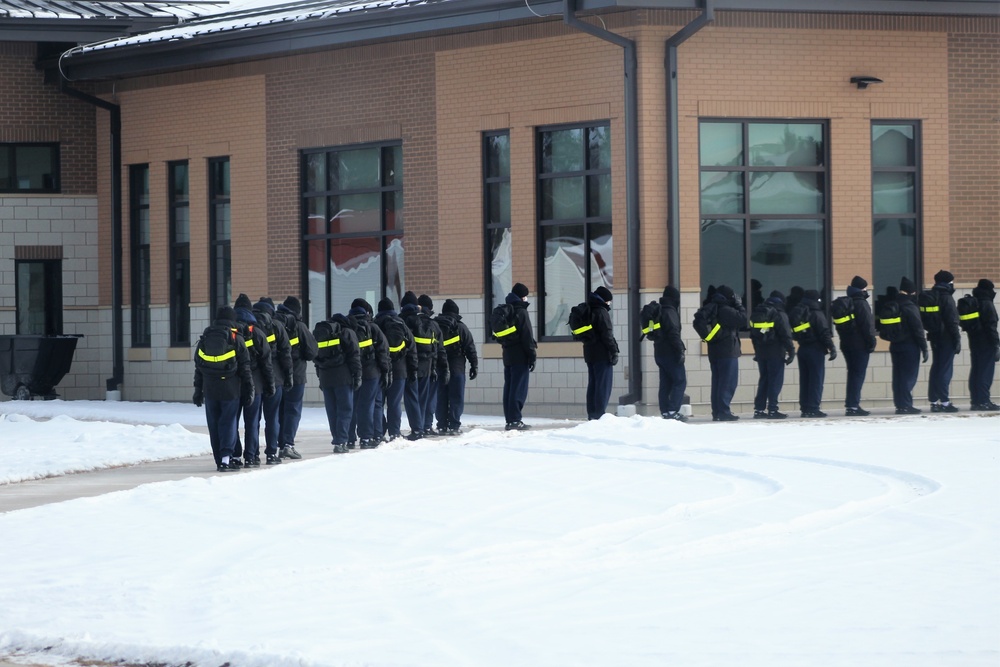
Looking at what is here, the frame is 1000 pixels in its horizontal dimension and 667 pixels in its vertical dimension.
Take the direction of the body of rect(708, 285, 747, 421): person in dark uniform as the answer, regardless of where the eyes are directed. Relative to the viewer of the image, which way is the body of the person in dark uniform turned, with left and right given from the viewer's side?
facing to the right of the viewer

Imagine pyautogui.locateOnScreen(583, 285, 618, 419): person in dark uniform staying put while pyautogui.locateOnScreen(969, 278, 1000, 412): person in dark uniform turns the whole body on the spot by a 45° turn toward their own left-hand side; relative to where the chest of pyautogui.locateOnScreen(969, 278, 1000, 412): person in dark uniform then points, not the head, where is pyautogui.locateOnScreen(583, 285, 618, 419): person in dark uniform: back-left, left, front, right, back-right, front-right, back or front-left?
back

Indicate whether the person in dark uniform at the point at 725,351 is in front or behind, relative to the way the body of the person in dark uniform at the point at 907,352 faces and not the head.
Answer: behind

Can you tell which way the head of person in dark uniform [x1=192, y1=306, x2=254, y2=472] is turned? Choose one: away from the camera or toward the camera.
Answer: away from the camera

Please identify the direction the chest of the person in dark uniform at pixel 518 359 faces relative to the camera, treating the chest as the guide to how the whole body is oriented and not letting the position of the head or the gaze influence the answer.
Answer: to the viewer's right

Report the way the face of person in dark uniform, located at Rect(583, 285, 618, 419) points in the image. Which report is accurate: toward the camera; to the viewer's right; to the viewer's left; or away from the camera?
to the viewer's right

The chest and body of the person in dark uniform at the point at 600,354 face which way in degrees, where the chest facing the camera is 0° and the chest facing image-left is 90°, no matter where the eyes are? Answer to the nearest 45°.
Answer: approximately 270°
